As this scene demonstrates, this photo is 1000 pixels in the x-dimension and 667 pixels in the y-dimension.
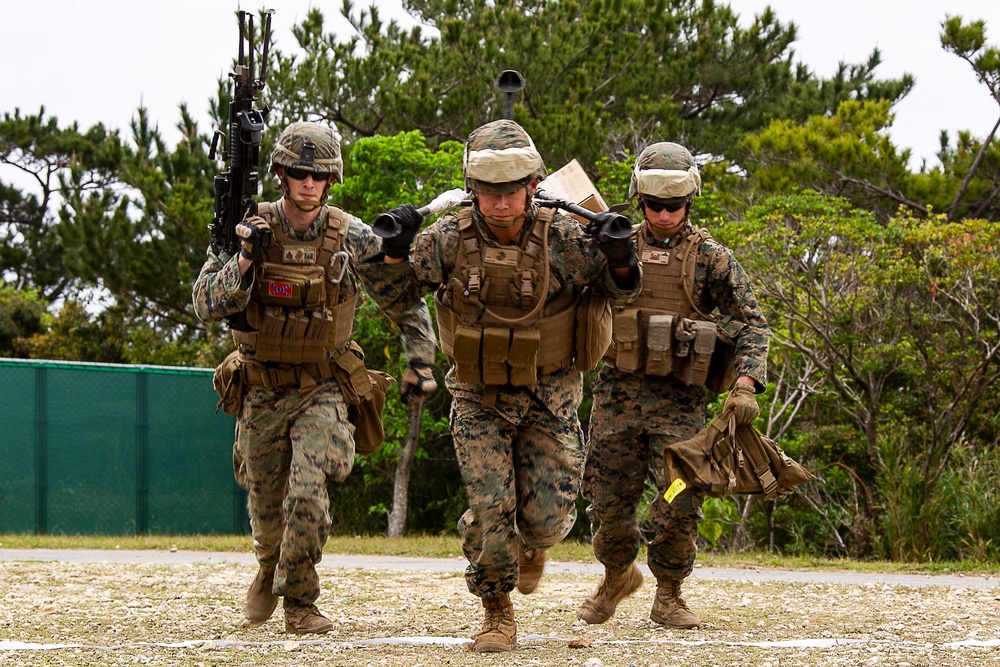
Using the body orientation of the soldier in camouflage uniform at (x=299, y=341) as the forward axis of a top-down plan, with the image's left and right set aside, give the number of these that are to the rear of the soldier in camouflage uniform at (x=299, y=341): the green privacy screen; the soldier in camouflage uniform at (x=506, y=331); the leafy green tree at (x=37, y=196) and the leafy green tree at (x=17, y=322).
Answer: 3

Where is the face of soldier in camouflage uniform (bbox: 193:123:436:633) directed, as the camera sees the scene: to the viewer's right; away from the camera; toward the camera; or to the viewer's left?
toward the camera

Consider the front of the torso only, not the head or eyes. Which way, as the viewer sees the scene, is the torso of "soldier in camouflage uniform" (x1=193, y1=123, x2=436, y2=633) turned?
toward the camera

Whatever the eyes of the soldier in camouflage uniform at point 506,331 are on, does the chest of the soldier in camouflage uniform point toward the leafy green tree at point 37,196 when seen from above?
no

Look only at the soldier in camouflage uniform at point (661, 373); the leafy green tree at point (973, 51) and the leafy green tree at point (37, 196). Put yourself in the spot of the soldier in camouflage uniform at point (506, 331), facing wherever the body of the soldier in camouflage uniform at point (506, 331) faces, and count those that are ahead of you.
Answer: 0

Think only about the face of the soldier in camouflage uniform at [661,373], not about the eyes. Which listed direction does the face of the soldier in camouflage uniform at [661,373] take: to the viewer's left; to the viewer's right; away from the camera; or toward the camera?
toward the camera

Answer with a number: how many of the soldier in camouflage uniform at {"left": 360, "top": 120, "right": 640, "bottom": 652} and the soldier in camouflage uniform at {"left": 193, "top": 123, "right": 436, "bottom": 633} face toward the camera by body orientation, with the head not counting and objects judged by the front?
2

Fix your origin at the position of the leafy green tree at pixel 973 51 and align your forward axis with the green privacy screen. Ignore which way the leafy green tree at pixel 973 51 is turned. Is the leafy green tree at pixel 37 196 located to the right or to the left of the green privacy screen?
right

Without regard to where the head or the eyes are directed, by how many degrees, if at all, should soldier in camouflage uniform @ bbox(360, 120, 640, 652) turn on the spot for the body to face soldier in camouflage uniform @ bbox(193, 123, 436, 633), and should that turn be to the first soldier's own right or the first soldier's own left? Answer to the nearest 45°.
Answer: approximately 135° to the first soldier's own right

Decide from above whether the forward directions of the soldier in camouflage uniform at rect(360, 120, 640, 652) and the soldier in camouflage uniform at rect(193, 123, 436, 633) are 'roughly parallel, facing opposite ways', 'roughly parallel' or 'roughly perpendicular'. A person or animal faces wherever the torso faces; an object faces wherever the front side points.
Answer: roughly parallel

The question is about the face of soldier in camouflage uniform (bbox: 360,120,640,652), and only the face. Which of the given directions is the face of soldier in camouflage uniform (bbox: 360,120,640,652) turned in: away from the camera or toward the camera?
toward the camera

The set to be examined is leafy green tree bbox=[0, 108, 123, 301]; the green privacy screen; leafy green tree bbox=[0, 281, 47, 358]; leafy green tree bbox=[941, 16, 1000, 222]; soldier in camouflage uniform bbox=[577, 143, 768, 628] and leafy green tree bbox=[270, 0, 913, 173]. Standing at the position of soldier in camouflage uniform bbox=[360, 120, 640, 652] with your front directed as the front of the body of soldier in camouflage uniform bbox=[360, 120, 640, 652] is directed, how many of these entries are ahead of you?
0

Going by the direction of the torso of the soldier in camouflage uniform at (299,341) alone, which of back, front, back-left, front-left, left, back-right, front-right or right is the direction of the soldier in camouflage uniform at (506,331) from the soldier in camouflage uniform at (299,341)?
front-left

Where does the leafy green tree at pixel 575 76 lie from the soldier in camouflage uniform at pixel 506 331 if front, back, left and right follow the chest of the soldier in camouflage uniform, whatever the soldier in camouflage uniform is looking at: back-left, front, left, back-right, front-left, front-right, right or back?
back

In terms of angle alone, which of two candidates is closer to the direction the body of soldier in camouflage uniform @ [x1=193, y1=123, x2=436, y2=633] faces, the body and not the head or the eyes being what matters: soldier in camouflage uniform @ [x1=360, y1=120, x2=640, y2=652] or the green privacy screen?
the soldier in camouflage uniform

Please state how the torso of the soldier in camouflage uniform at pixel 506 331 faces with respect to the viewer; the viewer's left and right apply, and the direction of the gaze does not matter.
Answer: facing the viewer
